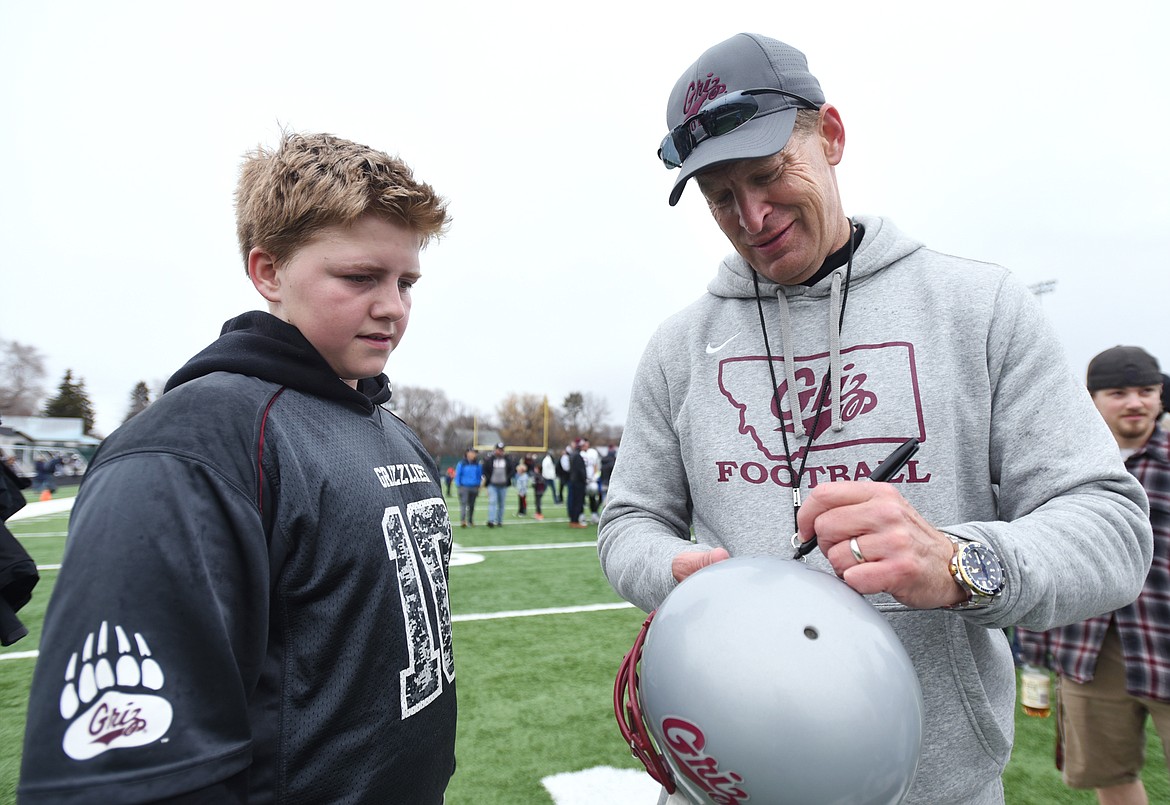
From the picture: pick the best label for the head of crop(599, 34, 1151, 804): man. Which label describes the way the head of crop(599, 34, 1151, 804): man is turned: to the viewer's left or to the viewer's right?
to the viewer's left

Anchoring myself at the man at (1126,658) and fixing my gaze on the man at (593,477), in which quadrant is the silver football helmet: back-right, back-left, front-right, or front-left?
back-left

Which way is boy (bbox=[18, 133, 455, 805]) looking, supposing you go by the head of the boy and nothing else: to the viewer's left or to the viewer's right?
to the viewer's right
